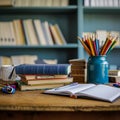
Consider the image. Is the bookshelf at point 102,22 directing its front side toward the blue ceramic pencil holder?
yes

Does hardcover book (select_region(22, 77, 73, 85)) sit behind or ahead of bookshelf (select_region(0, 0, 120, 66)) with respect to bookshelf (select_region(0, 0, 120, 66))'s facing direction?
ahead

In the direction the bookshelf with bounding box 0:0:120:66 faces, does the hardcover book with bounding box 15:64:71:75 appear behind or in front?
in front

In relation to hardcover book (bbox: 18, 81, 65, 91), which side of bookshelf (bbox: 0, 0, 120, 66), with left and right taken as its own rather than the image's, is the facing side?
front

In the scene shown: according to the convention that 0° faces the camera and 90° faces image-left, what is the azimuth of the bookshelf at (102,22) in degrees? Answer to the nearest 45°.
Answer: approximately 0°

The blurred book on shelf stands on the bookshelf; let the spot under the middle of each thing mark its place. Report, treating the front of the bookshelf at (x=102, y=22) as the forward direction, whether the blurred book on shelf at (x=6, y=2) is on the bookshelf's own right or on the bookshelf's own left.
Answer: on the bookshelf's own right

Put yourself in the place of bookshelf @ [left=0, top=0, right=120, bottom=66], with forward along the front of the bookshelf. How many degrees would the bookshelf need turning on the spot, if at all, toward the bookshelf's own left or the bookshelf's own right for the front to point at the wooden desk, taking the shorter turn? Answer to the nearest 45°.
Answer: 0° — it already faces it

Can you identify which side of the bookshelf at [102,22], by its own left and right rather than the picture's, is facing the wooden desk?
front

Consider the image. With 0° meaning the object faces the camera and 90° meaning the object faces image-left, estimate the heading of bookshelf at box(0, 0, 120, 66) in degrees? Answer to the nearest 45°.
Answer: approximately 0°
